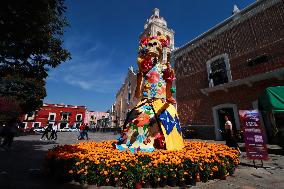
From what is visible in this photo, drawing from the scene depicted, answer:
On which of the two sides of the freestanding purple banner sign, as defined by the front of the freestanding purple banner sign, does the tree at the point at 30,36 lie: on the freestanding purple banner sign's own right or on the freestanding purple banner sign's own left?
on the freestanding purple banner sign's own right

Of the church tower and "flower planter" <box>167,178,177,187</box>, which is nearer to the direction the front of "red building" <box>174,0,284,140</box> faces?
the flower planter

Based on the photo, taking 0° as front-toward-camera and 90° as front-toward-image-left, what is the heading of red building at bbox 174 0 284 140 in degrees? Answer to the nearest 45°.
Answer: approximately 45°

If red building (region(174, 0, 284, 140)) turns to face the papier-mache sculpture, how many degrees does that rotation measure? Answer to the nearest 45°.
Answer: approximately 45° to its left

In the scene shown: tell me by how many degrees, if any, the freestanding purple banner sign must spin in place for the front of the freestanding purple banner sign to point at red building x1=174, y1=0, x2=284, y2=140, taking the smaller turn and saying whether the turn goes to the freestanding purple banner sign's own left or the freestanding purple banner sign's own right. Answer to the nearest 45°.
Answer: approximately 180°

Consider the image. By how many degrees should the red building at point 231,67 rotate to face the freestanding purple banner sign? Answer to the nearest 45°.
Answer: approximately 45° to its left

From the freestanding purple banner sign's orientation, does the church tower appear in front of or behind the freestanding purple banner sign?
behind

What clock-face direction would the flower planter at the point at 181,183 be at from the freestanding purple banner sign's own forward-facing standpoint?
The flower planter is roughly at 1 o'clock from the freestanding purple banner sign.

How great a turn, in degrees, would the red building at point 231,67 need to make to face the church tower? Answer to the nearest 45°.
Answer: approximately 90° to its right

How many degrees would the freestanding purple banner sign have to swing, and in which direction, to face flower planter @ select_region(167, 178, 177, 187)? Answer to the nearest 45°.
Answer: approximately 45° to its right

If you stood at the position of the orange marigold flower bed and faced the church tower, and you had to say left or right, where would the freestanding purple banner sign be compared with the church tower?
right

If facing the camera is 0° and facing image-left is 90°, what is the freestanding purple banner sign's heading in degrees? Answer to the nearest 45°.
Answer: approximately 0°
